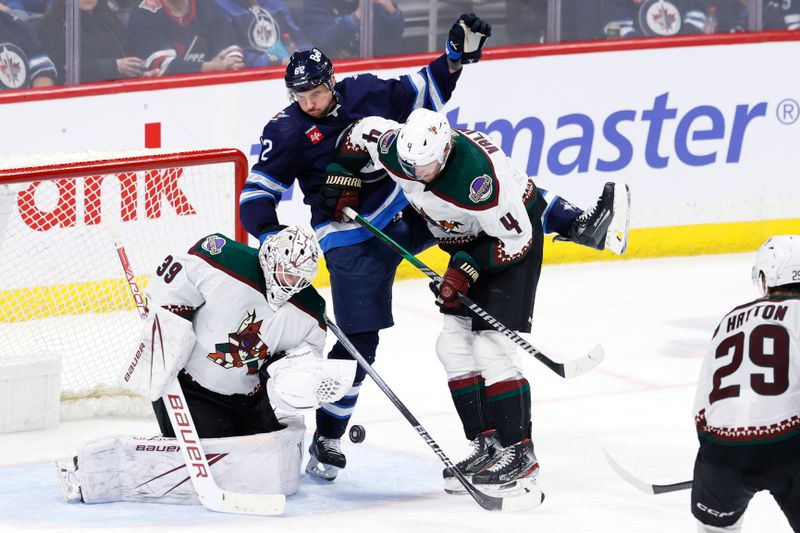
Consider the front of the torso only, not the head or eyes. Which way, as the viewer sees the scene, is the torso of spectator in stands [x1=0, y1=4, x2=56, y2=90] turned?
toward the camera

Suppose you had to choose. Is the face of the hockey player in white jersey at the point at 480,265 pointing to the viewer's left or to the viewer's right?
to the viewer's left

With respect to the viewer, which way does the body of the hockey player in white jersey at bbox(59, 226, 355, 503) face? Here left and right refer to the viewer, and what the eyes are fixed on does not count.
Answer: facing the viewer and to the right of the viewer

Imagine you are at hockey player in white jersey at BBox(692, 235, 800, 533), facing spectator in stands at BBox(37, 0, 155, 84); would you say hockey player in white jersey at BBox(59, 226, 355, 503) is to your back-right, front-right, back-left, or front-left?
front-left

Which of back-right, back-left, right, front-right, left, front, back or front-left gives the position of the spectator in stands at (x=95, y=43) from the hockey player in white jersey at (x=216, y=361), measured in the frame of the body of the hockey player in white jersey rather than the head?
back-left

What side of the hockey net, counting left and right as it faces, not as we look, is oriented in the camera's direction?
front

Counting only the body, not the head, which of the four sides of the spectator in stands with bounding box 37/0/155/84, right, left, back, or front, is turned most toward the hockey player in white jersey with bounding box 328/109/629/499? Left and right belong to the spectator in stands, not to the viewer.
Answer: front

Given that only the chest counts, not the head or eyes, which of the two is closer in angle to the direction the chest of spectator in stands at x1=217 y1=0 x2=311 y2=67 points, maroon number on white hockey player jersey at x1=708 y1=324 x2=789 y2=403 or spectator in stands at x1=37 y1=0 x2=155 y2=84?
the maroon number on white hockey player jersey

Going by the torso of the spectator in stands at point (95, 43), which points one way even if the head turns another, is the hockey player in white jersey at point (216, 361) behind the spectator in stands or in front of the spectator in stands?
in front

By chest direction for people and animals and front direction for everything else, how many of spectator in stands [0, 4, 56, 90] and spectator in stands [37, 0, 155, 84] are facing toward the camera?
2

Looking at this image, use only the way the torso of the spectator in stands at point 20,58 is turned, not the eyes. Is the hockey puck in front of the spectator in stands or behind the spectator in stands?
in front

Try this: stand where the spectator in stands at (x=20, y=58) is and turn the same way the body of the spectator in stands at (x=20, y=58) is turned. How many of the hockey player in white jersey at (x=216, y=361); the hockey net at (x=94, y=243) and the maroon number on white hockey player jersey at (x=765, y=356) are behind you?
0

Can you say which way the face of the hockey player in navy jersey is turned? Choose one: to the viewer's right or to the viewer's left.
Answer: to the viewer's right

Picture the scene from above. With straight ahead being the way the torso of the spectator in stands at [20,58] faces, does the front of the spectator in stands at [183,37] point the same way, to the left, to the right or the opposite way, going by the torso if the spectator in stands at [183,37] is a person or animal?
the same way

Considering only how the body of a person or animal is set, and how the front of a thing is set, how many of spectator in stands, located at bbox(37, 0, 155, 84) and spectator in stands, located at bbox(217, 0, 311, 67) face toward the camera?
2

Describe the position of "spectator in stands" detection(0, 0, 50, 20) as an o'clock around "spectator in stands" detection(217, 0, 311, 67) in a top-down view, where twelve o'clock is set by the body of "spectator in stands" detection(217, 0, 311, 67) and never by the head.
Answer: "spectator in stands" detection(0, 0, 50, 20) is roughly at 2 o'clock from "spectator in stands" detection(217, 0, 311, 67).
